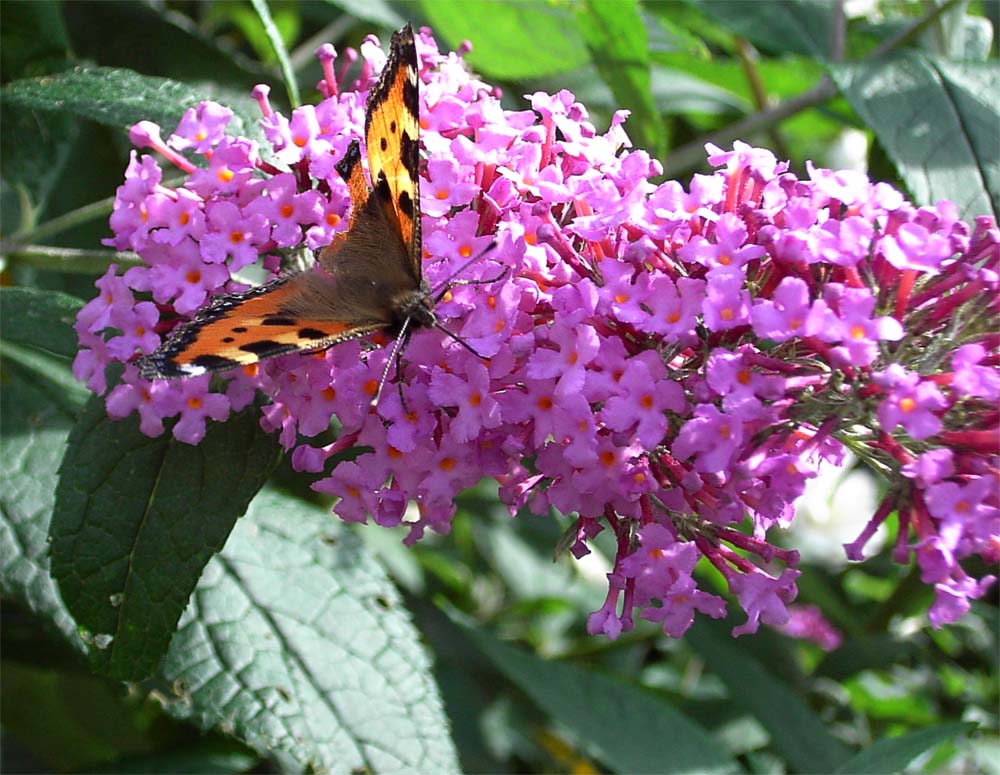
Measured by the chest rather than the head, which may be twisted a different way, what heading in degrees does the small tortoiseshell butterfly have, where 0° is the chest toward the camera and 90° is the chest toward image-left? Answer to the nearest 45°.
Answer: approximately 315°

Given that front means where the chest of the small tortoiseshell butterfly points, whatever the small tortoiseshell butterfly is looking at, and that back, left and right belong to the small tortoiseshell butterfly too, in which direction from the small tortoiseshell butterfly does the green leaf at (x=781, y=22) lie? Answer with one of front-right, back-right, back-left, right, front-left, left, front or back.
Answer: left

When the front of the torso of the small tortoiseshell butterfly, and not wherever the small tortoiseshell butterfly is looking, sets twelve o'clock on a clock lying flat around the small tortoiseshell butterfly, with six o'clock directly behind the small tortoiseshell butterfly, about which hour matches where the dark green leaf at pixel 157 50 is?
The dark green leaf is roughly at 7 o'clock from the small tortoiseshell butterfly.

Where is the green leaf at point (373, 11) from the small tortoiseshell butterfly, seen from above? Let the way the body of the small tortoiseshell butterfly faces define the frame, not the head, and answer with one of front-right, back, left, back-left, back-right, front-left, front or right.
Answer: back-left

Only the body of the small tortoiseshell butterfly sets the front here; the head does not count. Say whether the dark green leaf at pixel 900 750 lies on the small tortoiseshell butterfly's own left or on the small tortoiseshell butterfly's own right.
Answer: on the small tortoiseshell butterfly's own left

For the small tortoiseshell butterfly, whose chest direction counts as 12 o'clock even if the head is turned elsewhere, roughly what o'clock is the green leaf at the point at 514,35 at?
The green leaf is roughly at 8 o'clock from the small tortoiseshell butterfly.

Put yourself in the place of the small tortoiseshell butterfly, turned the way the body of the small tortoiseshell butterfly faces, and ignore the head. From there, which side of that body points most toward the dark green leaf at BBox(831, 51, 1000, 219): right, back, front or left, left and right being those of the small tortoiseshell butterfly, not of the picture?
left

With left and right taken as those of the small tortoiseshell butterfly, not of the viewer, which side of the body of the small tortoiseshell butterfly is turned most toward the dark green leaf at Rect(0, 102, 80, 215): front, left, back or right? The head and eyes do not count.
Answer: back
